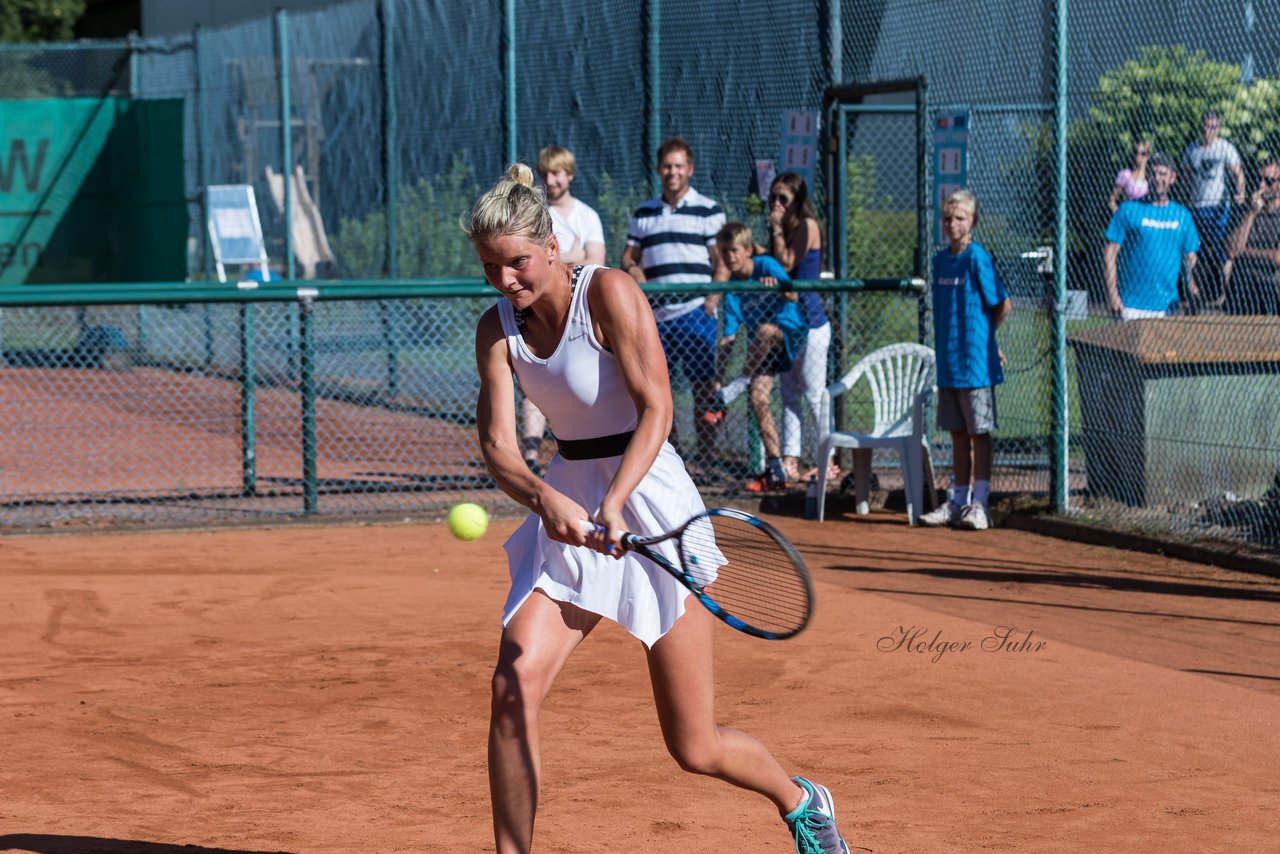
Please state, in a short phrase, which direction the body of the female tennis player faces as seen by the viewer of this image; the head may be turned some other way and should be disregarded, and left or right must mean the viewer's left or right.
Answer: facing the viewer and to the left of the viewer

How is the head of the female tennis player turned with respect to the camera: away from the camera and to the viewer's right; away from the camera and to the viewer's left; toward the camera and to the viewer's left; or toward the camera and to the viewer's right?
toward the camera and to the viewer's left

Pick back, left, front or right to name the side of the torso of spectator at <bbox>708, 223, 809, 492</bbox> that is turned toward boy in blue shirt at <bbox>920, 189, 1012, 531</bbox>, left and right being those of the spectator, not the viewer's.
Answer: left

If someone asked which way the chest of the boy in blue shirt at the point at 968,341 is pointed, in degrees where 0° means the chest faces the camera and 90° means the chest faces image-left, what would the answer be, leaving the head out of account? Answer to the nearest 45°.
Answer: approximately 45°

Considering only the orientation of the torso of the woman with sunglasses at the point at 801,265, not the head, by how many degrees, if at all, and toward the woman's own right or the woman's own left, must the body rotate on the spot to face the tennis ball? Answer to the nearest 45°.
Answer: approximately 45° to the woman's own left

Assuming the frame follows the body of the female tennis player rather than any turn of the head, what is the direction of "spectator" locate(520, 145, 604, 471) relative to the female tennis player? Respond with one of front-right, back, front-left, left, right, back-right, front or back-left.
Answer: back-right

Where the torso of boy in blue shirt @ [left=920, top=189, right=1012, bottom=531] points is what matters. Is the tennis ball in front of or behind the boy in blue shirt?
in front

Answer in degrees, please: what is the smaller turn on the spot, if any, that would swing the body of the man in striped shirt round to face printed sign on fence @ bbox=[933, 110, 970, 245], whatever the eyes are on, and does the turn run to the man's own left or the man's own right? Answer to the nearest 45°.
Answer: approximately 90° to the man's own left

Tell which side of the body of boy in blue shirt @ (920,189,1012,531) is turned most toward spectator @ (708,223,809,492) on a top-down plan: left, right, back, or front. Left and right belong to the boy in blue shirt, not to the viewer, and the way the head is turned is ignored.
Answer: right

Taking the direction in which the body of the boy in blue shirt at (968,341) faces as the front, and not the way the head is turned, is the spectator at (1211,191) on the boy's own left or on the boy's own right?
on the boy's own left

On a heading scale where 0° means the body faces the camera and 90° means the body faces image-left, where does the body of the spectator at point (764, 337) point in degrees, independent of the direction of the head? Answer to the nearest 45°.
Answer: approximately 45°

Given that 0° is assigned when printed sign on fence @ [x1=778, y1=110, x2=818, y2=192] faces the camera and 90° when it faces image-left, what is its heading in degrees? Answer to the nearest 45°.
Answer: approximately 0°
